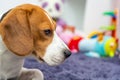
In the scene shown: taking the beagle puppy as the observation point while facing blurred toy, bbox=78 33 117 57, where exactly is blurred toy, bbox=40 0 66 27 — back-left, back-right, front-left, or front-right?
front-left

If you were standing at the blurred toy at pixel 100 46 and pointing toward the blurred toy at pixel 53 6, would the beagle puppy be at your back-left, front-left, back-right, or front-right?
back-left

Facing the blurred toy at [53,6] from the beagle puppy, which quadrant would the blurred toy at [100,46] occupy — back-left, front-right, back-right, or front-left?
front-right

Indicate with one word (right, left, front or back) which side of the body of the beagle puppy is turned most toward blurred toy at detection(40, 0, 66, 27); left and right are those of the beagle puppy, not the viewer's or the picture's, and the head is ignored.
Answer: left

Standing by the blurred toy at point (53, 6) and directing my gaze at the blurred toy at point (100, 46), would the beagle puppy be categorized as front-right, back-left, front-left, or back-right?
front-right

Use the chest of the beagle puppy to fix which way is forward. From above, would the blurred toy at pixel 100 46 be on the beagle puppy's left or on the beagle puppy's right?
on the beagle puppy's left

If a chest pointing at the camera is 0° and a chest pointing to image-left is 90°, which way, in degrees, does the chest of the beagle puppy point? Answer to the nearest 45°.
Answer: approximately 270°

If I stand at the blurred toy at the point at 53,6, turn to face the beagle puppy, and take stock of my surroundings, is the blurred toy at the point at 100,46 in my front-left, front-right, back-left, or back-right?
front-left
